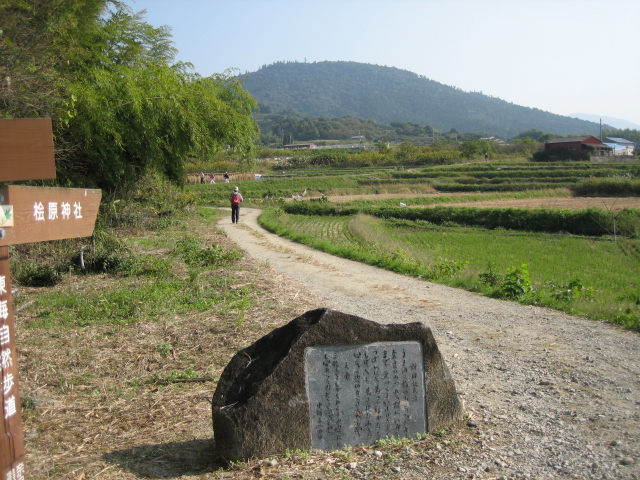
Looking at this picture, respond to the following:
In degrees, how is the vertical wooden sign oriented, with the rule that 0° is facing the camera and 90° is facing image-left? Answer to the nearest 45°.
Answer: approximately 0°

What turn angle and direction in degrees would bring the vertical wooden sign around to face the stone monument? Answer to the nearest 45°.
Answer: approximately 90° to its left
